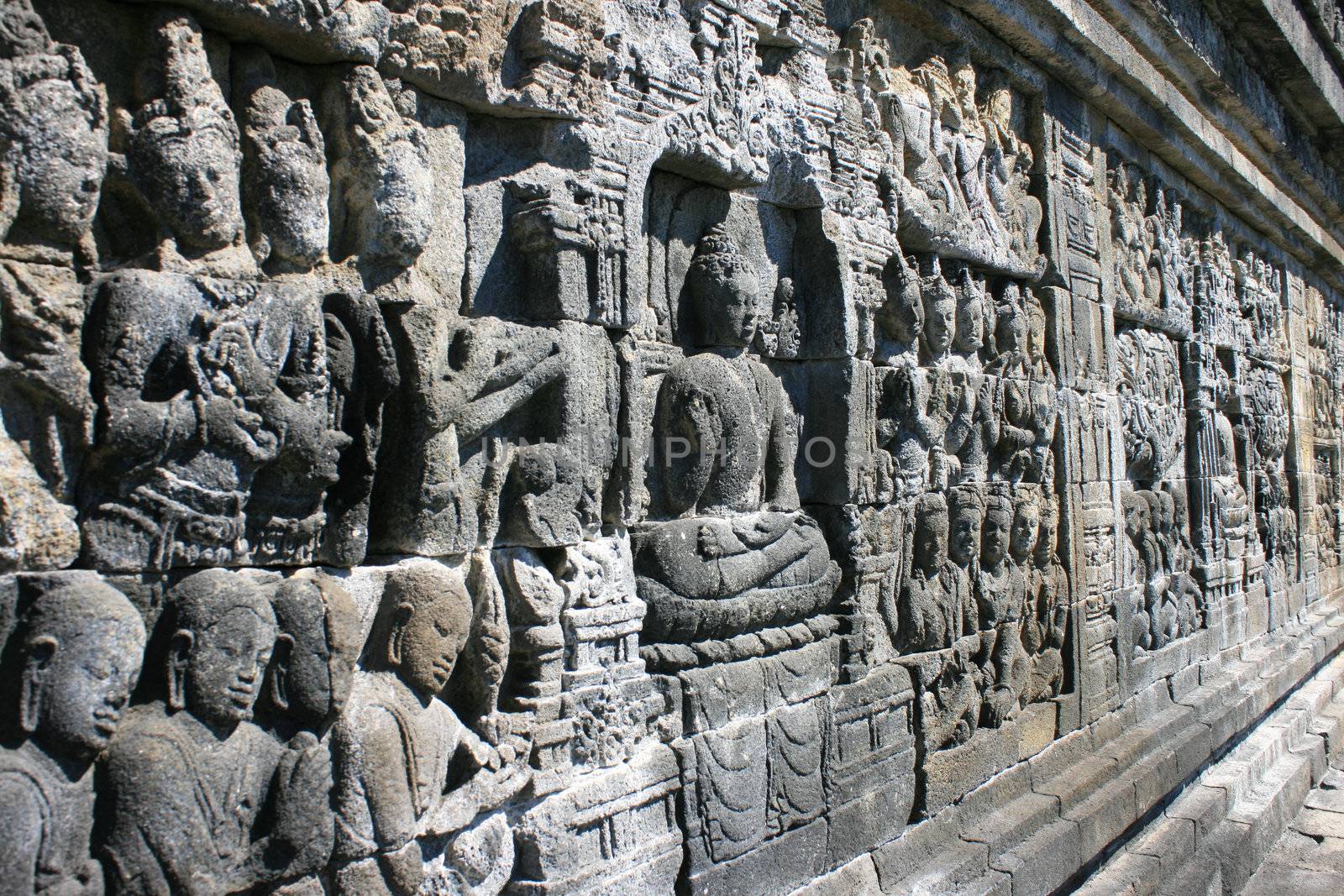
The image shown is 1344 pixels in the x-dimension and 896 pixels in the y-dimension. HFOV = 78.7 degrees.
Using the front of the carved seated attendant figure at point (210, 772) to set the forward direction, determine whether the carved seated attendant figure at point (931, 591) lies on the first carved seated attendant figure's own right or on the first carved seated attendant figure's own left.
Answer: on the first carved seated attendant figure's own left

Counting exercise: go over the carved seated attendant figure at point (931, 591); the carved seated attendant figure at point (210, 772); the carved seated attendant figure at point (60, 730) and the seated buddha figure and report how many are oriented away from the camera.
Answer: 0

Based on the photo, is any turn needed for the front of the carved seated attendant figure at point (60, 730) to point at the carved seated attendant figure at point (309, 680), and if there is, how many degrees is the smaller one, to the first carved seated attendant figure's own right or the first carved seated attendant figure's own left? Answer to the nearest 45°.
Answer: approximately 45° to the first carved seated attendant figure's own left

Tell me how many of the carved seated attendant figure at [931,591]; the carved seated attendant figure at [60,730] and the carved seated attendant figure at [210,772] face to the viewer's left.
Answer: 0

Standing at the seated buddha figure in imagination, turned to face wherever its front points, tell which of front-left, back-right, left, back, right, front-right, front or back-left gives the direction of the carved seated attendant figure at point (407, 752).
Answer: right

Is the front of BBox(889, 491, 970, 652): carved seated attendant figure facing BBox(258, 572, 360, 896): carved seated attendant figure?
no

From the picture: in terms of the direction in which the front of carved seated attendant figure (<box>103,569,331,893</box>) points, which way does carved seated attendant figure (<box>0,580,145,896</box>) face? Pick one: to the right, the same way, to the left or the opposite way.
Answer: the same way

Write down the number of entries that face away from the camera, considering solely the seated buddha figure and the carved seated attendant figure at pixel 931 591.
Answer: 0

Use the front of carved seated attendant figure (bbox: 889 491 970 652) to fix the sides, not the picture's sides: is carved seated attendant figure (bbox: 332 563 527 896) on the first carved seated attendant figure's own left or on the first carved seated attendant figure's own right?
on the first carved seated attendant figure's own right

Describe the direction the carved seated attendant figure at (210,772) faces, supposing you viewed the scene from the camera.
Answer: facing the viewer and to the right of the viewer

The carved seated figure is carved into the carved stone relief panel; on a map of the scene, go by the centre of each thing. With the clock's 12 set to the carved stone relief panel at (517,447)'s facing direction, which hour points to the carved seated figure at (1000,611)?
The carved seated figure is roughly at 9 o'clock from the carved stone relief panel.

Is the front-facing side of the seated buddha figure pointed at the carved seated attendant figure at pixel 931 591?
no

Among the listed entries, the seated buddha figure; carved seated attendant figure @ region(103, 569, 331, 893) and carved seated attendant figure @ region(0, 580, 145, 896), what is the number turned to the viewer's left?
0
